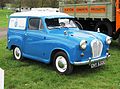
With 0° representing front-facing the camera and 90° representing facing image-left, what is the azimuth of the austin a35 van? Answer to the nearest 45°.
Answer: approximately 315°
